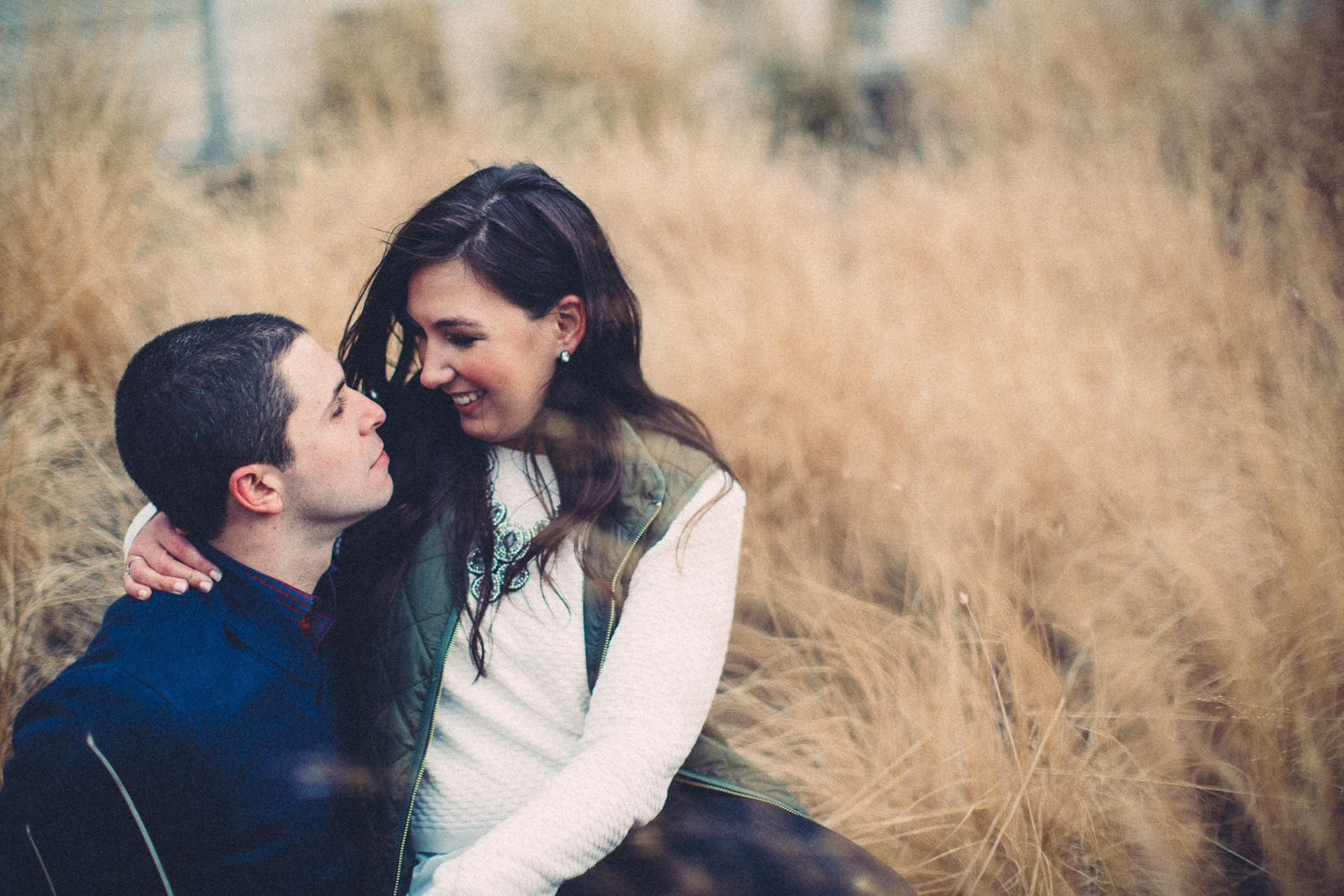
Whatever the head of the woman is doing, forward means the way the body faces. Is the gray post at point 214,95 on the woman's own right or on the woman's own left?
on the woman's own right

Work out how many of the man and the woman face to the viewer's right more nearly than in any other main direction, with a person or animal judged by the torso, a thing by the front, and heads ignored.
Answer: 1

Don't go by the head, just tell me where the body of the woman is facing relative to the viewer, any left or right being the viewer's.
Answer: facing the viewer and to the left of the viewer

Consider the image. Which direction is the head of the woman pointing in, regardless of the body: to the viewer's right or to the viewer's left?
to the viewer's left

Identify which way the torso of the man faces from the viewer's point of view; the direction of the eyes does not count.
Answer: to the viewer's right
